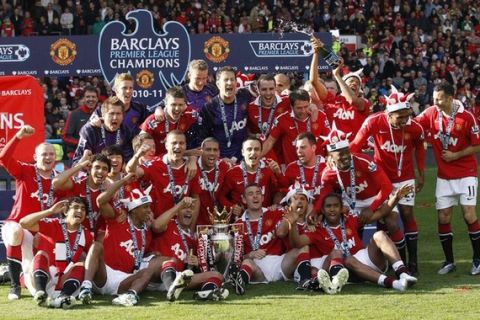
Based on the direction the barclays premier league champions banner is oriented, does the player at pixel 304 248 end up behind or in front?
in front

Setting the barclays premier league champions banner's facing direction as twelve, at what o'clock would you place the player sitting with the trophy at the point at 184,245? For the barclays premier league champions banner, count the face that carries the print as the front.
The player sitting with the trophy is roughly at 12 o'clock from the barclays premier league champions banner.

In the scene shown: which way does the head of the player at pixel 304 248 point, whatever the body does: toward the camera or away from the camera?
toward the camera

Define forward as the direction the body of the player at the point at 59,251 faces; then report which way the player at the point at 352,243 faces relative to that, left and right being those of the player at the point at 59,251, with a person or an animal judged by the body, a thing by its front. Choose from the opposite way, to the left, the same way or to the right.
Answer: the same way

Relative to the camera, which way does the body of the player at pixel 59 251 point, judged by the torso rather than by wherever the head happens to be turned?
toward the camera

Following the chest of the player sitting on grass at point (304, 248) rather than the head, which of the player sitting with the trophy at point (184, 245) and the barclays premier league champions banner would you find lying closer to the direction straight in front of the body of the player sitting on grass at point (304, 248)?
the player sitting with the trophy

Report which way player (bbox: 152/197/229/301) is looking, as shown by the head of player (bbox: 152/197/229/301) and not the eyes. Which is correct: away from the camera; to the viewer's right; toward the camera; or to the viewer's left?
toward the camera

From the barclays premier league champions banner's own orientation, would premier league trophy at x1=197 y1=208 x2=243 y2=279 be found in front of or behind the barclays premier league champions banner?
in front

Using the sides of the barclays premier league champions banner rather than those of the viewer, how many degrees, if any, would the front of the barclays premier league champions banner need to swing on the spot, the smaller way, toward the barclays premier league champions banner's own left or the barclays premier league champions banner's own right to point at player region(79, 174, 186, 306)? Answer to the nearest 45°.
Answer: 0° — it already faces them

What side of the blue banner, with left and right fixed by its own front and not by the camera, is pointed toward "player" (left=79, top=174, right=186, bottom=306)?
front

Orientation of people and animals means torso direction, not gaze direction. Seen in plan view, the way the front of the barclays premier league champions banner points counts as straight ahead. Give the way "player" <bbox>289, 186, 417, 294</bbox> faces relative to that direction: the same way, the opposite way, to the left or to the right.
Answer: the same way

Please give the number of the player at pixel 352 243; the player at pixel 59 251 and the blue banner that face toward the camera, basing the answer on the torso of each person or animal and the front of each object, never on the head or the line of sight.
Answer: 3

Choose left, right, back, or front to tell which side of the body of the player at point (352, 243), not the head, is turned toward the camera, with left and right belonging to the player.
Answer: front

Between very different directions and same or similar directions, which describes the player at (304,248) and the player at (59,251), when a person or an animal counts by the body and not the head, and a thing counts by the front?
same or similar directions

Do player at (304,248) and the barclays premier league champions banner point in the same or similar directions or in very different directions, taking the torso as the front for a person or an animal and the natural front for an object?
same or similar directions

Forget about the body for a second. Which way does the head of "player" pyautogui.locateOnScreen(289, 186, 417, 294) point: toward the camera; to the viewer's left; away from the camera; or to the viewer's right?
toward the camera

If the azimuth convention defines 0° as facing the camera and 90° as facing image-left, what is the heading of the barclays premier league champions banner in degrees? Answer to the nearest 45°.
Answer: approximately 0°

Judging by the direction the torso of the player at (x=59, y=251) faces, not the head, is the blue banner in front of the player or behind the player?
behind

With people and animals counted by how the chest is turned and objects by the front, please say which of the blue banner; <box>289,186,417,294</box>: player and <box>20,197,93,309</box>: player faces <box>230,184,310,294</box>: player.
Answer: the blue banner

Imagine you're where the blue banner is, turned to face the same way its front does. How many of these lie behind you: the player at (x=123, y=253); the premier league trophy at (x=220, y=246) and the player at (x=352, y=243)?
0

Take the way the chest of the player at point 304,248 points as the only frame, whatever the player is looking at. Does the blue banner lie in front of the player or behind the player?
behind
